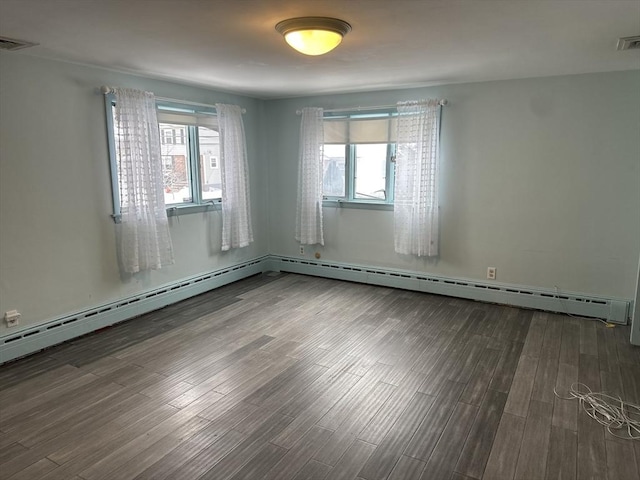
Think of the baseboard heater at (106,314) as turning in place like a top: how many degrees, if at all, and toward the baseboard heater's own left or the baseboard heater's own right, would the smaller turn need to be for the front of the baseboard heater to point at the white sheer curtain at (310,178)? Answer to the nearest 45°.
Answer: approximately 45° to the baseboard heater's own left

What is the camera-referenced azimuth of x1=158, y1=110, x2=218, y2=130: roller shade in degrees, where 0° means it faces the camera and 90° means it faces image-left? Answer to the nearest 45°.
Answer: approximately 315°

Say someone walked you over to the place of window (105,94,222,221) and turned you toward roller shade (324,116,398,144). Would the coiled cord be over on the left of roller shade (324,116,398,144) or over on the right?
right

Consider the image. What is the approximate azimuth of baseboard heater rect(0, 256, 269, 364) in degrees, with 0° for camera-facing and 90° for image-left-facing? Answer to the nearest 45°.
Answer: approximately 315°

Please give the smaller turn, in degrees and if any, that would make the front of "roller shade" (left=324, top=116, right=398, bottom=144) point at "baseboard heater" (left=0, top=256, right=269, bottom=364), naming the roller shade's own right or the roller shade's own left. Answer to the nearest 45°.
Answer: approximately 45° to the roller shade's own right

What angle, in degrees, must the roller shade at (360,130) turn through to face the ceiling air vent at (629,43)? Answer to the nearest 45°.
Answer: approximately 45° to its left

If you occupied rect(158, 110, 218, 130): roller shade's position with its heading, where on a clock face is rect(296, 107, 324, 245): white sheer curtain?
The white sheer curtain is roughly at 10 o'clock from the roller shade.

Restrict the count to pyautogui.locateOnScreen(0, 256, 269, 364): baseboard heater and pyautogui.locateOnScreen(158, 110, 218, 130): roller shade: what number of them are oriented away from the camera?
0

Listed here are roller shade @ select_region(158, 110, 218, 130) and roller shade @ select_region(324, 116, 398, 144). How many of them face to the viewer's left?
0

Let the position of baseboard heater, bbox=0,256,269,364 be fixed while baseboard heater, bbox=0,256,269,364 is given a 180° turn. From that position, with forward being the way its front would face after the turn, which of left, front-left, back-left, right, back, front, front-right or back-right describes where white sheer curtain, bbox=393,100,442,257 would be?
back-right

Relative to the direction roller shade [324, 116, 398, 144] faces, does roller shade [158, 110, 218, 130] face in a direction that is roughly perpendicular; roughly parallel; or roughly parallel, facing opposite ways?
roughly perpendicular

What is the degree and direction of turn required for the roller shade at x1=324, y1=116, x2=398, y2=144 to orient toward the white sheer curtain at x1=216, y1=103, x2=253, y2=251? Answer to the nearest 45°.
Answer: approximately 90° to its right
